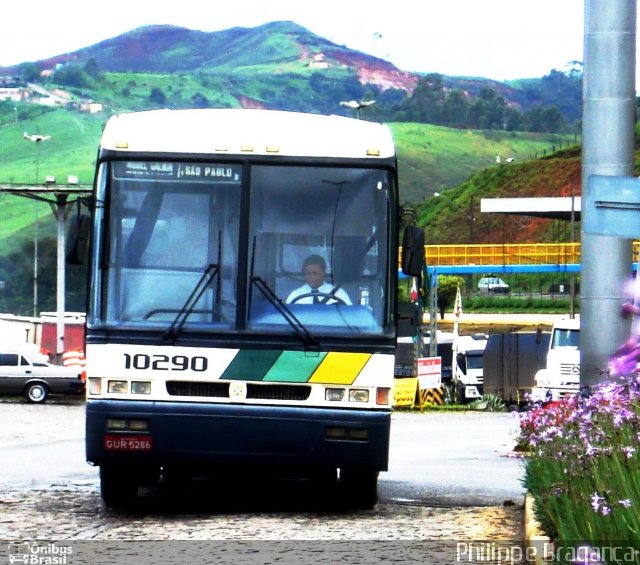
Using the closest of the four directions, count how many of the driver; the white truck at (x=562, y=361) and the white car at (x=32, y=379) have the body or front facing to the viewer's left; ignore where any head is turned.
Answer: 1

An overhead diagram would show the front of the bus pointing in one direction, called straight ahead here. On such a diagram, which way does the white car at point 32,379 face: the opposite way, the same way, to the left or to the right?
to the right

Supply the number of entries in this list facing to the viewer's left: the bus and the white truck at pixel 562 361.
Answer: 0

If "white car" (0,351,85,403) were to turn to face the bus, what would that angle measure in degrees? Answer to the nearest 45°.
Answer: approximately 90° to its left

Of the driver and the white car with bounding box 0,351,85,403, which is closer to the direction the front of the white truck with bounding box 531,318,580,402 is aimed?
the driver

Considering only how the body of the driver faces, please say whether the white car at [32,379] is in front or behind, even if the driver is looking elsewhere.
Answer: behind

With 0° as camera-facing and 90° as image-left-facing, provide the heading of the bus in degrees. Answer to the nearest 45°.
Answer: approximately 0°

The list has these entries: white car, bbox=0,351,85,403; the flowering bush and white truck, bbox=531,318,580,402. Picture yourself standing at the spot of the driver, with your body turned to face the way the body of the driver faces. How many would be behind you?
2

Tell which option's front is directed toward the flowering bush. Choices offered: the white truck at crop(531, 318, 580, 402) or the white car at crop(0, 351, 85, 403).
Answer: the white truck

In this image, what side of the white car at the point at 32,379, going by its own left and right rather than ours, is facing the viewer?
left

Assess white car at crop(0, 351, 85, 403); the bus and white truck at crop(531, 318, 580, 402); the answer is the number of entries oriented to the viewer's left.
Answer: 1
